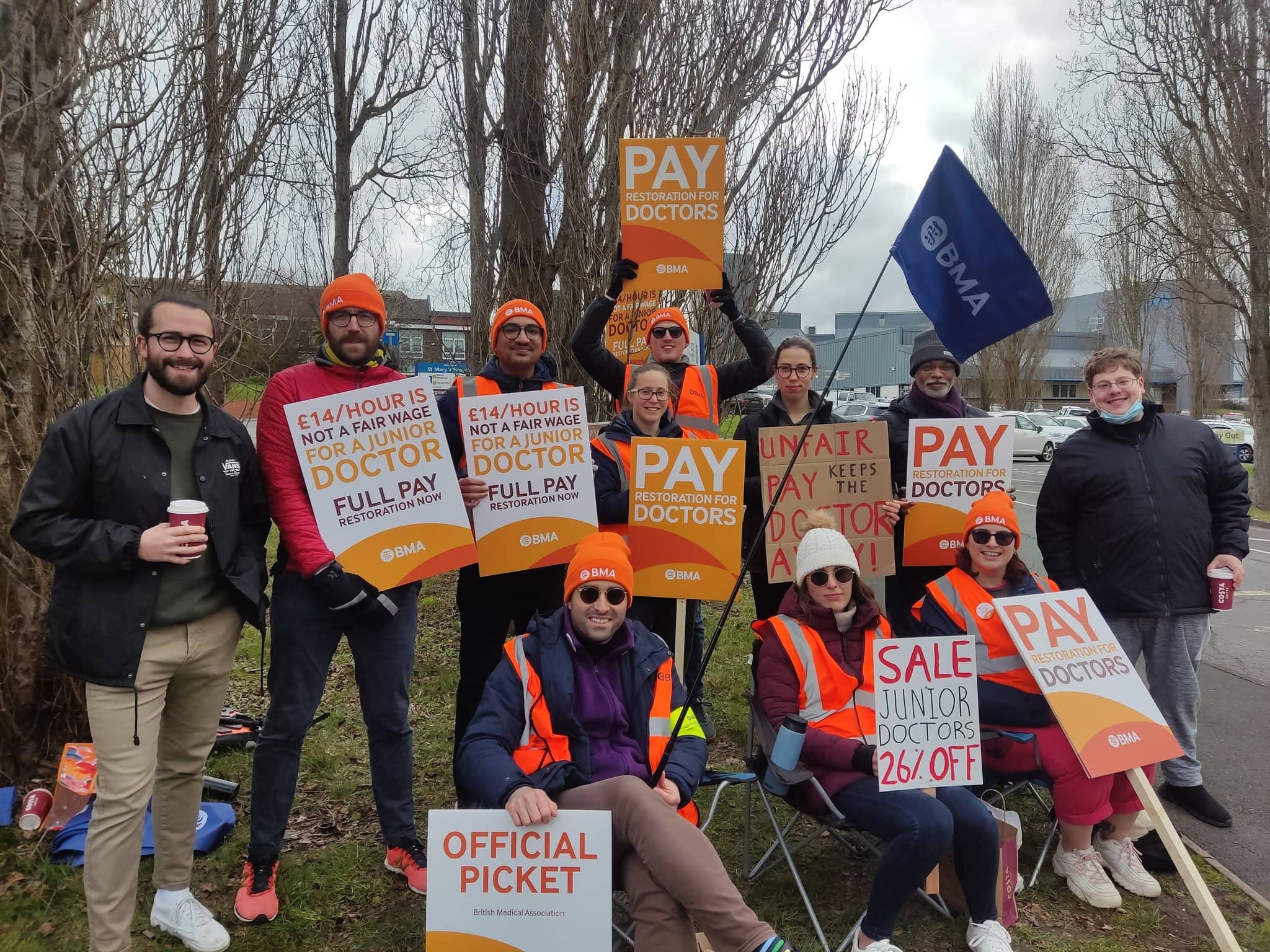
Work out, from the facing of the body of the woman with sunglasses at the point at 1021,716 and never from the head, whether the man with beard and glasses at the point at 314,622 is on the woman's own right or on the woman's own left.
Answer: on the woman's own right

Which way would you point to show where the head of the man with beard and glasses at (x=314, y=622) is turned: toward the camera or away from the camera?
toward the camera

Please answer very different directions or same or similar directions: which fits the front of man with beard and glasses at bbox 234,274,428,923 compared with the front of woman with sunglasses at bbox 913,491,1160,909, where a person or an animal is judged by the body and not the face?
same or similar directions

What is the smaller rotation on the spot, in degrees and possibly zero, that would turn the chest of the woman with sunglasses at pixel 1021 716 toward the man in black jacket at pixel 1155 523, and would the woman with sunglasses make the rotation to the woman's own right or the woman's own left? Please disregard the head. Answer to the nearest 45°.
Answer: approximately 90° to the woman's own left

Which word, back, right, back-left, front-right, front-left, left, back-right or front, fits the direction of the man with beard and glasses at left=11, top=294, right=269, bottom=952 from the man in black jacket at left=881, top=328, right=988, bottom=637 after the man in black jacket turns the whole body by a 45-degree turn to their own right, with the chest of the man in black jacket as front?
front

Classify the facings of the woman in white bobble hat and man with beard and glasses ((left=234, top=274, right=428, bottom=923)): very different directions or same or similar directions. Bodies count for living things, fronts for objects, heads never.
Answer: same or similar directions

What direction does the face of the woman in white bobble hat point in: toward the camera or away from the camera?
toward the camera

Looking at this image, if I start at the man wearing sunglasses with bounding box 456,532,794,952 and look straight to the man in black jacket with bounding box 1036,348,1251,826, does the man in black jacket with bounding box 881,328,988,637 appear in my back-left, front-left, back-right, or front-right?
front-left

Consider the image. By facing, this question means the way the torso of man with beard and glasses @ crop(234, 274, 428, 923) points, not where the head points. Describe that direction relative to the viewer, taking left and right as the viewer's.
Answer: facing the viewer

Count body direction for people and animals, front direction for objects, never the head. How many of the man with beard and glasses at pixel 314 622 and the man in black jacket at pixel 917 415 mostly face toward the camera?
2

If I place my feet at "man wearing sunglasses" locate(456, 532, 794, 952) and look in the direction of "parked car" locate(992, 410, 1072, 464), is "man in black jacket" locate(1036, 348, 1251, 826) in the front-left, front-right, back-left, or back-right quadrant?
front-right

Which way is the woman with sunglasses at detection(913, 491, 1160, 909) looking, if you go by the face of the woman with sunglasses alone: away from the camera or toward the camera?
toward the camera

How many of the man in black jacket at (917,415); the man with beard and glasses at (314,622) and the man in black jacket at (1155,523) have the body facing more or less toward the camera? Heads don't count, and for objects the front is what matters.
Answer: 3

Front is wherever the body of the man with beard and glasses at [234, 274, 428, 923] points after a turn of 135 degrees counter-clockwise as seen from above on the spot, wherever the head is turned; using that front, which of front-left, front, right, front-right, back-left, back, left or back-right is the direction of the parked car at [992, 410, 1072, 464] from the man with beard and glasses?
front

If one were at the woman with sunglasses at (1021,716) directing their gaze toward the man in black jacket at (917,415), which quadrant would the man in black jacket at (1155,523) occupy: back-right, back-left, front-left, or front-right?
front-right

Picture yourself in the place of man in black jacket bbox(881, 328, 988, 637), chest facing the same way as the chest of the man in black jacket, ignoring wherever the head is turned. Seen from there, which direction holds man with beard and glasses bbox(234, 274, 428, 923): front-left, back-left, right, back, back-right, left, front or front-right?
front-right
